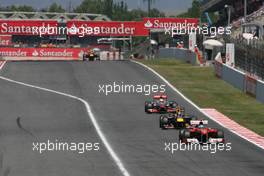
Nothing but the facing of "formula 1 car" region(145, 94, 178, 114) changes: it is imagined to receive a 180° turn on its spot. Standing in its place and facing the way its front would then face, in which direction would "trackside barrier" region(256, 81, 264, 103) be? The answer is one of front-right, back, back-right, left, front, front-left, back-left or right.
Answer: front-right

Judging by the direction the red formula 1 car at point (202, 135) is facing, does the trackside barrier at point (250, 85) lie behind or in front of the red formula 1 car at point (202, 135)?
behind

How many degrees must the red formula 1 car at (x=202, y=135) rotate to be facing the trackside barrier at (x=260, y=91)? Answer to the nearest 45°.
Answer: approximately 180°

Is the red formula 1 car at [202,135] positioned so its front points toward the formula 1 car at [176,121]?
no

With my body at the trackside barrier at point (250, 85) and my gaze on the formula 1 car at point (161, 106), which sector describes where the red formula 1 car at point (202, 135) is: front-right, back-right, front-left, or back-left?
front-left

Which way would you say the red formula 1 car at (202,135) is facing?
toward the camera

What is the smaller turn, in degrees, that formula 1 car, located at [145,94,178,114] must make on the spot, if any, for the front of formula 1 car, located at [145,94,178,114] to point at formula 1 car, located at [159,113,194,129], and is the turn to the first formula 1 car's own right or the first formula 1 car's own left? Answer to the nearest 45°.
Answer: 0° — it already faces it

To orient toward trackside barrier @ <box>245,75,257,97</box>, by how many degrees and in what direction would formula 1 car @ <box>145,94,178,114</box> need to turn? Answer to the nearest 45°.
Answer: approximately 135° to its left

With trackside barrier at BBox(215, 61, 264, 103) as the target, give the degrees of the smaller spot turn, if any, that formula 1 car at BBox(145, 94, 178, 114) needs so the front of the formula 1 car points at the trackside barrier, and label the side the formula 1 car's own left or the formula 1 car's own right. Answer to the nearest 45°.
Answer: approximately 135° to the formula 1 car's own left

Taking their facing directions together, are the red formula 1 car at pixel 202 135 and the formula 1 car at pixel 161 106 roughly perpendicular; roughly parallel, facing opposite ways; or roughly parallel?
roughly parallel

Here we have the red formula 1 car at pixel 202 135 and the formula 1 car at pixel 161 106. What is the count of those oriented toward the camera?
2

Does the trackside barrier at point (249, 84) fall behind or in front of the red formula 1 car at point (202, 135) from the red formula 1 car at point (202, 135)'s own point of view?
behind

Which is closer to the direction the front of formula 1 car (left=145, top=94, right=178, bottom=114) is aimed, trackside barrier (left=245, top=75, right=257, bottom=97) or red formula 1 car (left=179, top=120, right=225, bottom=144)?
the red formula 1 car

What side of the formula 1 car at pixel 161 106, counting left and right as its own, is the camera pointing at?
front
